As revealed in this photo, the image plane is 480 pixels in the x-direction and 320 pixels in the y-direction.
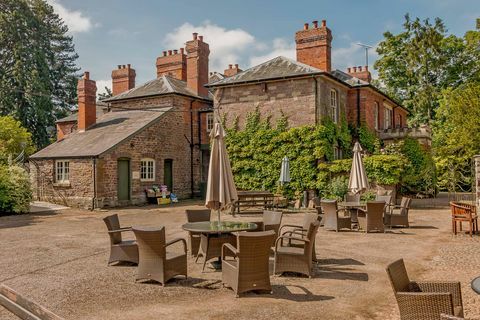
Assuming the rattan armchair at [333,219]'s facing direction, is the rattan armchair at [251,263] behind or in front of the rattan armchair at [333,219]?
behind

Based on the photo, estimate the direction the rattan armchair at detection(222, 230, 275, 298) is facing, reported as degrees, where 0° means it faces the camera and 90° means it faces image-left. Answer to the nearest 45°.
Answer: approximately 135°

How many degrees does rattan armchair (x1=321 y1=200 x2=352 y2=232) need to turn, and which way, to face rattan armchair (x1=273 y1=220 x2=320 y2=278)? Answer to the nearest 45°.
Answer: approximately 135° to its right

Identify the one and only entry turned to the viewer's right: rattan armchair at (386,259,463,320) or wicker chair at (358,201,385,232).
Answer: the rattan armchair

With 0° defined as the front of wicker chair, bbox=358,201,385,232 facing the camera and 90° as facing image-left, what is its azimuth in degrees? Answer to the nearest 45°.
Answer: approximately 135°

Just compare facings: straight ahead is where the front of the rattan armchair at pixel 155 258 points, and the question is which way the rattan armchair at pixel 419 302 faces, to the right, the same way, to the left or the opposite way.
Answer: to the right

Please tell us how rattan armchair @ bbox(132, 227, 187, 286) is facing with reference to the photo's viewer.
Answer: facing away from the viewer and to the right of the viewer

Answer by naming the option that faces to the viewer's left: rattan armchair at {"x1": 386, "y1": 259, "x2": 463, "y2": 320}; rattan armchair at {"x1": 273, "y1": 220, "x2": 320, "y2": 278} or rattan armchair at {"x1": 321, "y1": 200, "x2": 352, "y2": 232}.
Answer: rattan armchair at {"x1": 273, "y1": 220, "x2": 320, "y2": 278}

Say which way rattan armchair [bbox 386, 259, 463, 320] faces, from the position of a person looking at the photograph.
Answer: facing to the right of the viewer

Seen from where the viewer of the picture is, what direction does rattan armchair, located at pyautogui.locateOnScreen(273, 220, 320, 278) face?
facing to the left of the viewer
